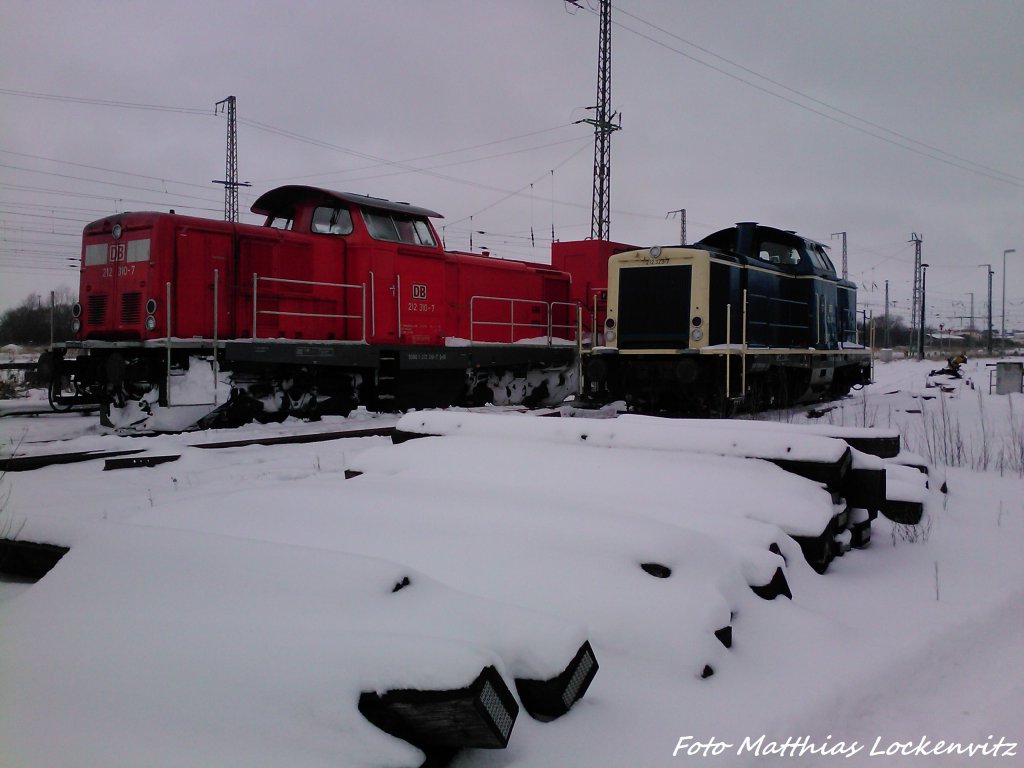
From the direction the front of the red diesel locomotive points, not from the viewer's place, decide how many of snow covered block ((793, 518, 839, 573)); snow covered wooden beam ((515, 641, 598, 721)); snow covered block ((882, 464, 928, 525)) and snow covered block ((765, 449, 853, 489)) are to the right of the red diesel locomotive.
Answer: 0

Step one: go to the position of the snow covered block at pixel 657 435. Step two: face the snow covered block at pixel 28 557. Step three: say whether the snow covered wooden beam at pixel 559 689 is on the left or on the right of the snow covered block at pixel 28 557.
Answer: left

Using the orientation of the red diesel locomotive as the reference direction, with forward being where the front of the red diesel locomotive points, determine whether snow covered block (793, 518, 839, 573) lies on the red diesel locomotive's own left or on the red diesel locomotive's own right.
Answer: on the red diesel locomotive's own left

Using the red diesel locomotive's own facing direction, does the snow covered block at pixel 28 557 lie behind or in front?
in front

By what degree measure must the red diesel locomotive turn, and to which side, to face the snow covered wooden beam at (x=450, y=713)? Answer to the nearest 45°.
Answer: approximately 45° to its left

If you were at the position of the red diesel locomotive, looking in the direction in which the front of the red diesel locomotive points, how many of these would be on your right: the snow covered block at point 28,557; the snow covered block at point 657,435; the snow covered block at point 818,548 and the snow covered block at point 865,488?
0

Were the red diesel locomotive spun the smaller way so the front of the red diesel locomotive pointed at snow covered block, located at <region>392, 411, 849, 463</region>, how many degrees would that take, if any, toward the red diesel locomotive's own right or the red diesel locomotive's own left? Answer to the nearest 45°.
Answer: approximately 45° to the red diesel locomotive's own left

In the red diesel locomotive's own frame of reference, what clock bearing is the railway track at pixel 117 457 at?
The railway track is roughly at 11 o'clock from the red diesel locomotive.

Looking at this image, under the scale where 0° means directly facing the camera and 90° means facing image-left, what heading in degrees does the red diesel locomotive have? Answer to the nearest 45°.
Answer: approximately 45°

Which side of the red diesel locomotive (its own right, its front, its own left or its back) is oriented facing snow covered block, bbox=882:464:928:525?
left
